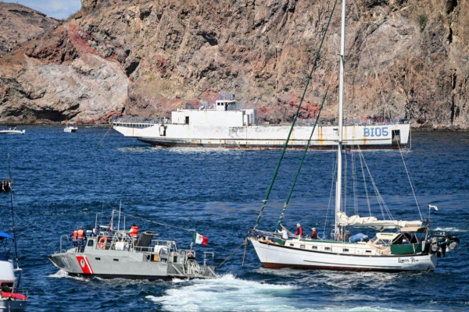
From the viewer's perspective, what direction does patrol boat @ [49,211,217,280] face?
to the viewer's left

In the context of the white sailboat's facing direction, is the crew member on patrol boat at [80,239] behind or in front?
in front

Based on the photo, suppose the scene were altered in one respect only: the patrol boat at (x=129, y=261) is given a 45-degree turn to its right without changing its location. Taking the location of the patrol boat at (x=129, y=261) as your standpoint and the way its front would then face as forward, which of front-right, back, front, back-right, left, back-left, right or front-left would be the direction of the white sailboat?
back-right

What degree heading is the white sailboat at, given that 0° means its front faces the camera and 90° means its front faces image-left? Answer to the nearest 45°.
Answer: approximately 90°
